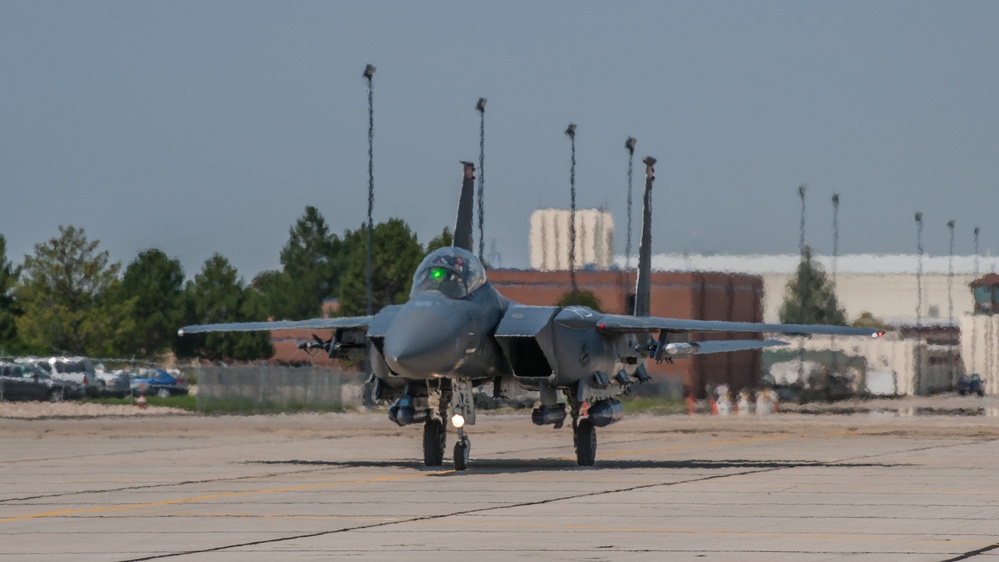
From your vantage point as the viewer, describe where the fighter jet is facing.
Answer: facing the viewer
